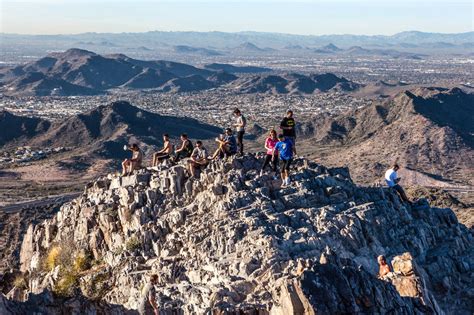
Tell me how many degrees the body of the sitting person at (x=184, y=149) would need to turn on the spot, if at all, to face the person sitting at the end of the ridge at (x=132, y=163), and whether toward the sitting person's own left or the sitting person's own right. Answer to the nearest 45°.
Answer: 0° — they already face them

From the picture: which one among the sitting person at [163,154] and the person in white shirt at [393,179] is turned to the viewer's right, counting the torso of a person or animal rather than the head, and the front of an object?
the person in white shirt

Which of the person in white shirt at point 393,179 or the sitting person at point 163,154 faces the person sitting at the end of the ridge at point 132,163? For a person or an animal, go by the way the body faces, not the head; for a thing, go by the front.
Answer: the sitting person

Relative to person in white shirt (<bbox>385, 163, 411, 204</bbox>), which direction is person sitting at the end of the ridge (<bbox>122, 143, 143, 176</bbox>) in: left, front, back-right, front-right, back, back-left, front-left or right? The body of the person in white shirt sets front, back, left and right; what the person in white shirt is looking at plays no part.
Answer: back

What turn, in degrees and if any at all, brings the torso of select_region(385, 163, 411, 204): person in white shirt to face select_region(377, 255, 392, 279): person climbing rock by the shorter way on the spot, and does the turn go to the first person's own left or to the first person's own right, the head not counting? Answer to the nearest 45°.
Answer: approximately 90° to the first person's own right

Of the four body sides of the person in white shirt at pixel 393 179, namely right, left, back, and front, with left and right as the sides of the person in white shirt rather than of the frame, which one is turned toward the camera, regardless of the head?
right

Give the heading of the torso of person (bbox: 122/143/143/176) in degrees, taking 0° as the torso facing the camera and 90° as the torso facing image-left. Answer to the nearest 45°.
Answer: approximately 90°

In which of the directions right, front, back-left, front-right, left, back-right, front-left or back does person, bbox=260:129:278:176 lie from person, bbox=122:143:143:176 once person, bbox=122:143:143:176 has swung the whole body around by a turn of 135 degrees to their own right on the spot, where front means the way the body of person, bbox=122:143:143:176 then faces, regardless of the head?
right
